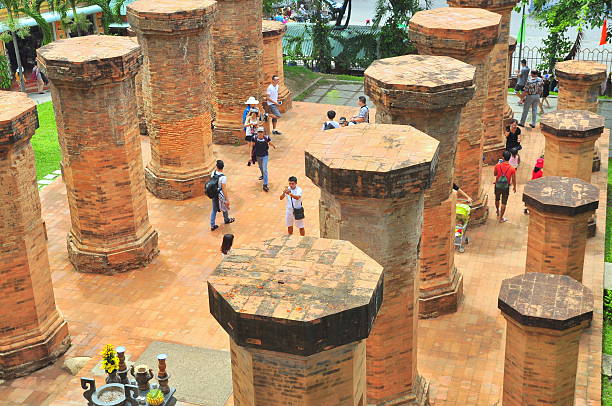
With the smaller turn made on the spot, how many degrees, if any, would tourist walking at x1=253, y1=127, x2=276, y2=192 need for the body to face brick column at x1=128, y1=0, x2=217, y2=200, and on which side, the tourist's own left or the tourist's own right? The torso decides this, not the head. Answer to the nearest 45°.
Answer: approximately 90° to the tourist's own right

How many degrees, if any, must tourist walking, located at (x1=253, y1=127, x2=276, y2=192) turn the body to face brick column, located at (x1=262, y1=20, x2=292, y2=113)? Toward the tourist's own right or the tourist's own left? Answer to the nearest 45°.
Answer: approximately 180°

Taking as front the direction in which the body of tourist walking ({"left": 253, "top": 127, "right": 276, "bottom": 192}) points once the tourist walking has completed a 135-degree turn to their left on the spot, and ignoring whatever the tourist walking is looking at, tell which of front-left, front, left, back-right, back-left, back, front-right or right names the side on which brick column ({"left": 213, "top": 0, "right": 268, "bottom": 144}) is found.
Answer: front-left

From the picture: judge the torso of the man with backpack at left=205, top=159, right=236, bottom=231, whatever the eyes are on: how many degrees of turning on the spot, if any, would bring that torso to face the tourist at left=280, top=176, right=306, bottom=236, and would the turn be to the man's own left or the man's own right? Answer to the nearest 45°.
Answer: approximately 90° to the man's own right

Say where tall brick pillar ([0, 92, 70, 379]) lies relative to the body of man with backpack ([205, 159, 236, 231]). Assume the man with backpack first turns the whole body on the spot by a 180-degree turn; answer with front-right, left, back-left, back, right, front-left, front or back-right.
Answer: front
